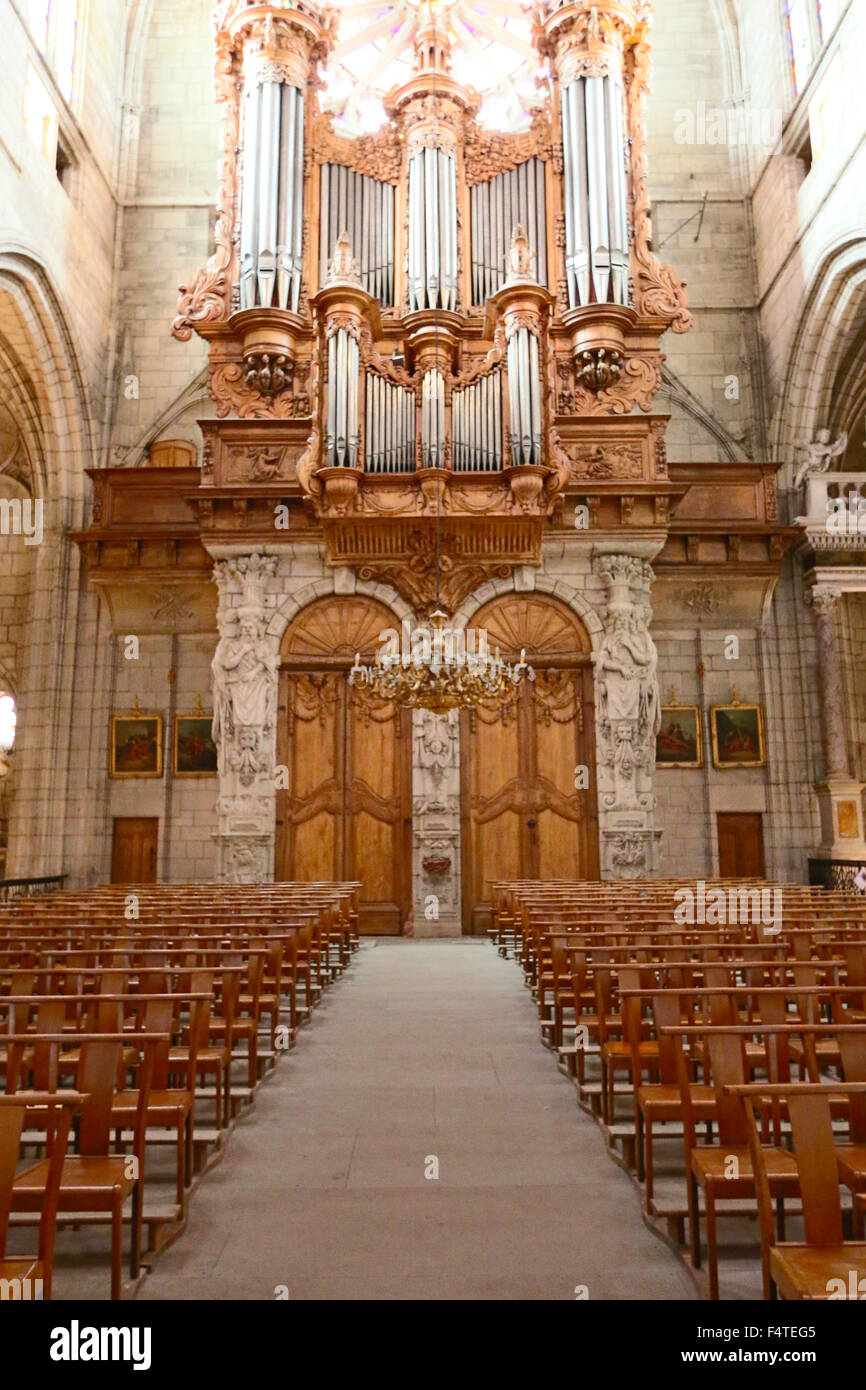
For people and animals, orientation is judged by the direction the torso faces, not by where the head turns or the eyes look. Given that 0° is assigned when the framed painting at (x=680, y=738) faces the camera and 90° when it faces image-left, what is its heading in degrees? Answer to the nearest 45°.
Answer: approximately 0°

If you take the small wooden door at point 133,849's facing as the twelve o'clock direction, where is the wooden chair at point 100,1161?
The wooden chair is roughly at 12 o'clock from the small wooden door.

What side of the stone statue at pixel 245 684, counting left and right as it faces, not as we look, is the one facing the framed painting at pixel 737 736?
left

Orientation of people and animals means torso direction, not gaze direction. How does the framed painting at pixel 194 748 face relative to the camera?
toward the camera

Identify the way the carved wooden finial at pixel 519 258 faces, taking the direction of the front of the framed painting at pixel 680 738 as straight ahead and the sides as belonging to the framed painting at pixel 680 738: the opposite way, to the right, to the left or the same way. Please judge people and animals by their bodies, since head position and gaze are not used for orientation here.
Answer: the same way

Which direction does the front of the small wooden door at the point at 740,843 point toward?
toward the camera

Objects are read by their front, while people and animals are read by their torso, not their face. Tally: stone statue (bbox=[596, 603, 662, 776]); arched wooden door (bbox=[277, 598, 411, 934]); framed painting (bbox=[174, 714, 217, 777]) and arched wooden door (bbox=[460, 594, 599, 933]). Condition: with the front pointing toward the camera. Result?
4

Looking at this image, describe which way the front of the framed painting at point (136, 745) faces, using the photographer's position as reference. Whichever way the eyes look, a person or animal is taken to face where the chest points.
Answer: facing the viewer

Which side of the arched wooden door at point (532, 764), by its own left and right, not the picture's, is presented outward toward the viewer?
front

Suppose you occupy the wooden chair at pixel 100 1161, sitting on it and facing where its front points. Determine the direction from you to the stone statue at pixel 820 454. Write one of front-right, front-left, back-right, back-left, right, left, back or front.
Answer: back-left

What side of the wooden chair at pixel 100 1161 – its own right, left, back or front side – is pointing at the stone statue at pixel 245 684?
back
